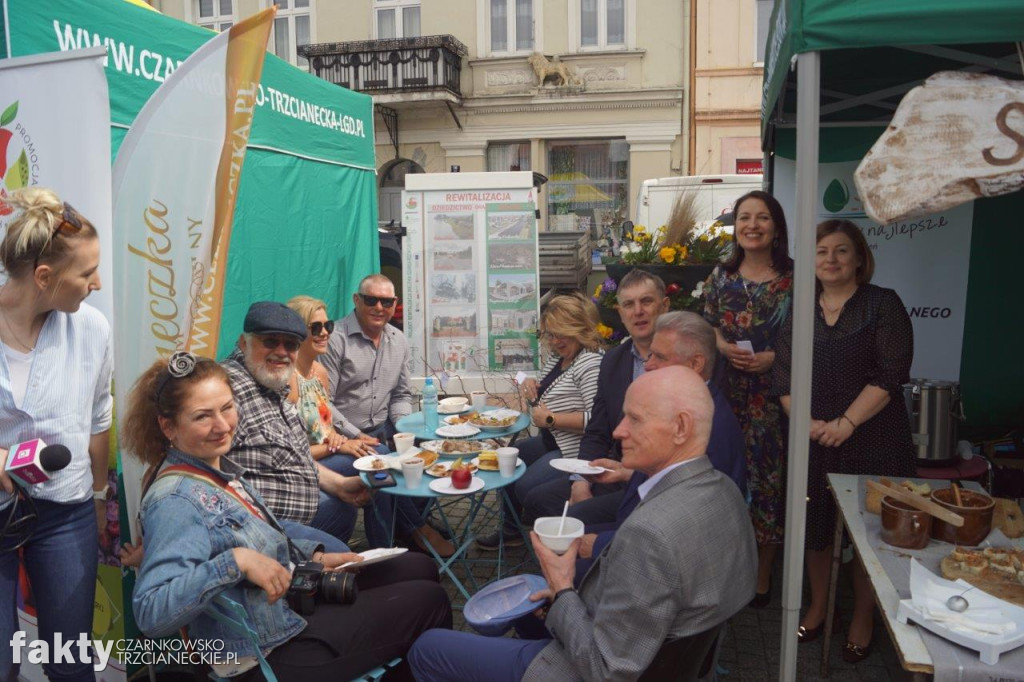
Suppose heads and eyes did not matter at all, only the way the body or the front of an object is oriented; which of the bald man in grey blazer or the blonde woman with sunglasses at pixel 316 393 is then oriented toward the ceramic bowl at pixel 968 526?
the blonde woman with sunglasses

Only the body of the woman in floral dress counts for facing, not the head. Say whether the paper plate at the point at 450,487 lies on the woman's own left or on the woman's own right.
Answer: on the woman's own right

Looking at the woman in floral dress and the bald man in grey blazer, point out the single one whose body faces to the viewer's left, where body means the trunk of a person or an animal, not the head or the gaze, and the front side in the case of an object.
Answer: the bald man in grey blazer

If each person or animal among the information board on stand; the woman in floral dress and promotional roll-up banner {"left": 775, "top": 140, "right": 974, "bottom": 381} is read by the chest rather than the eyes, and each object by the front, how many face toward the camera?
3

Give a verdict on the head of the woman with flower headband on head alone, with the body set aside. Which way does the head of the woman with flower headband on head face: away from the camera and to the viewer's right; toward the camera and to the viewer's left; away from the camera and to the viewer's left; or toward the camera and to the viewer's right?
toward the camera and to the viewer's right

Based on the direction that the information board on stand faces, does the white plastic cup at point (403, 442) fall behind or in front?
in front

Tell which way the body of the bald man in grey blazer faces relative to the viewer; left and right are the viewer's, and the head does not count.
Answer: facing to the left of the viewer

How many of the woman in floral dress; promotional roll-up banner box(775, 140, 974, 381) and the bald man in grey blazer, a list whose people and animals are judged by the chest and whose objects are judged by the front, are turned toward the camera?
2

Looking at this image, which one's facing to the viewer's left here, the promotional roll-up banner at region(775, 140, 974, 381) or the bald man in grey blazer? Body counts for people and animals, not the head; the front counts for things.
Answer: the bald man in grey blazer

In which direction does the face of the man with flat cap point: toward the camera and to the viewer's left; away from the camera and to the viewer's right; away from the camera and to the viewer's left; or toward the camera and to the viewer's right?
toward the camera and to the viewer's right

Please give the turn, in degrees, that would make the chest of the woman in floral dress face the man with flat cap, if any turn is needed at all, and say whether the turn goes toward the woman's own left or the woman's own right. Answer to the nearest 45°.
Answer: approximately 45° to the woman's own right

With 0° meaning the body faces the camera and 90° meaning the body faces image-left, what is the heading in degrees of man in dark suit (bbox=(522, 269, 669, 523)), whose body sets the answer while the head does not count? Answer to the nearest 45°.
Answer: approximately 45°

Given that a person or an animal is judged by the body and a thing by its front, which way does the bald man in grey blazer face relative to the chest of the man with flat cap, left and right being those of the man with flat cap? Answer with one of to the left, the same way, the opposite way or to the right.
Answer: the opposite way

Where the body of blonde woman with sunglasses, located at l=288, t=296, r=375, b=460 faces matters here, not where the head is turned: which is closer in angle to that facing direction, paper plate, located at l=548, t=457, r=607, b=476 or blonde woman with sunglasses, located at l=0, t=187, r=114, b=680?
the paper plate
